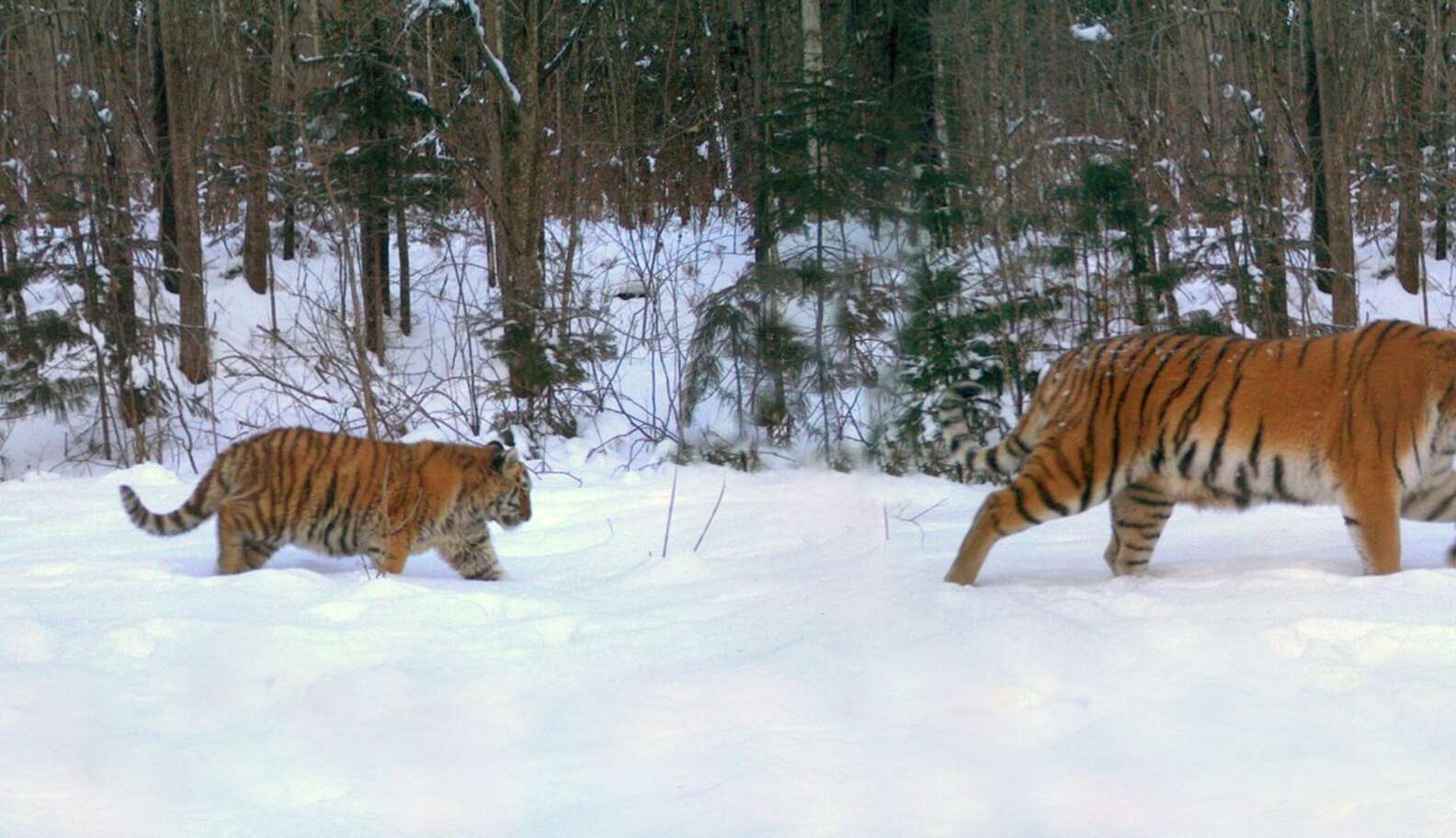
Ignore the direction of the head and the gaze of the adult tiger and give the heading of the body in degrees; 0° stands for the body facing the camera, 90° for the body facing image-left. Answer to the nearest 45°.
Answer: approximately 270°

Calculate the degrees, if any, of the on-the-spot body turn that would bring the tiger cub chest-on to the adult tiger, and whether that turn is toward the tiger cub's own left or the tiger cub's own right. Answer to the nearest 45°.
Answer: approximately 45° to the tiger cub's own right

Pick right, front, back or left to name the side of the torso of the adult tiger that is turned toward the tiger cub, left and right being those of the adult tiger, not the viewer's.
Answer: back

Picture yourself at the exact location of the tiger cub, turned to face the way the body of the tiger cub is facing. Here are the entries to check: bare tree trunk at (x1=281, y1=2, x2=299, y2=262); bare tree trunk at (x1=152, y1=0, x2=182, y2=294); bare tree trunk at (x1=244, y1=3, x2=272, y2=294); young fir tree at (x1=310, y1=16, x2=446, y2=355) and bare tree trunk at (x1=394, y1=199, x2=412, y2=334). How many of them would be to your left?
5

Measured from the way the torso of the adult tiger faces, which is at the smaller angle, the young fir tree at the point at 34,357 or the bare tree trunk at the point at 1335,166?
the bare tree trunk

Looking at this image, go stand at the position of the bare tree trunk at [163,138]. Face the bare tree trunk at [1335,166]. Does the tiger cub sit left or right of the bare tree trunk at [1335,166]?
right

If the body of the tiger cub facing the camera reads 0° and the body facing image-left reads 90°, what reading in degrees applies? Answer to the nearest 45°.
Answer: approximately 270°

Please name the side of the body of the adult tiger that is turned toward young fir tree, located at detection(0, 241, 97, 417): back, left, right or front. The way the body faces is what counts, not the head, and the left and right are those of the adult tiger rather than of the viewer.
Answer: back

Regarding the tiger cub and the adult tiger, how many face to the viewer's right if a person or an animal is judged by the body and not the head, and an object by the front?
2

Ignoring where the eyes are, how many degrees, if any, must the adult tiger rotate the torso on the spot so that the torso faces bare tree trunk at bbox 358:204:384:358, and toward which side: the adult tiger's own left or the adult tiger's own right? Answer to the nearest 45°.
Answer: approximately 135° to the adult tiger's own left

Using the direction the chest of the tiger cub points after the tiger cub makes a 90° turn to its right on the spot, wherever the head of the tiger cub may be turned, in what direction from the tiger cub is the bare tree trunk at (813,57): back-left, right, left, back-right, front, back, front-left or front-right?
back-left

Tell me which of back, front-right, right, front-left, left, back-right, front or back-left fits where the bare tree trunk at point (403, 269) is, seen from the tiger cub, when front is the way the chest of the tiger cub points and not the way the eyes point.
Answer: left

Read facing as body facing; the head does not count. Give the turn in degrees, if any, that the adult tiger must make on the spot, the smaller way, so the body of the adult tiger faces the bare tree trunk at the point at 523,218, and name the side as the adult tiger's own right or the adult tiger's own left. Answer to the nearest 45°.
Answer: approximately 135° to the adult tiger's own left

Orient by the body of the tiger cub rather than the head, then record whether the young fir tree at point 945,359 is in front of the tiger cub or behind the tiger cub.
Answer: in front

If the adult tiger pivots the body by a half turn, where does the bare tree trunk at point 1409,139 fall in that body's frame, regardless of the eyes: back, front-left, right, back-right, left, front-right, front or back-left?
right
